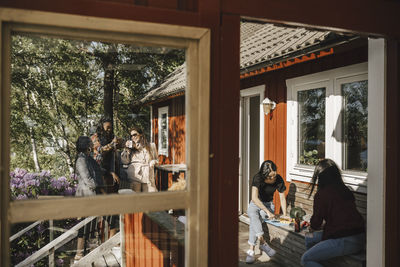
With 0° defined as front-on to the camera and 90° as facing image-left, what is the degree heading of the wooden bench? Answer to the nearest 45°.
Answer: approximately 45°

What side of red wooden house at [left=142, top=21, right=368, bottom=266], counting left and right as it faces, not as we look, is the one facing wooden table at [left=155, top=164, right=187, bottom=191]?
front

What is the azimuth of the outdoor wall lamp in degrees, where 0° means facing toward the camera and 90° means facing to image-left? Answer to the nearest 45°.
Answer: approximately 45°

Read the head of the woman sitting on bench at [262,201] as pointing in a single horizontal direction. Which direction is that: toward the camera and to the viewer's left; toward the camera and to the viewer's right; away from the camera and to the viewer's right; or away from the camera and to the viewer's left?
toward the camera and to the viewer's right

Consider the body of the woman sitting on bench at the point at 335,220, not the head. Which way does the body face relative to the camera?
to the viewer's left

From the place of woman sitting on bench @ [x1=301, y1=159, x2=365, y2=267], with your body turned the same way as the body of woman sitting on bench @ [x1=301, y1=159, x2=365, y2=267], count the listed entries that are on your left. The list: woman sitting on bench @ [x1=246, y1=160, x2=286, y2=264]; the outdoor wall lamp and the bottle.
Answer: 0

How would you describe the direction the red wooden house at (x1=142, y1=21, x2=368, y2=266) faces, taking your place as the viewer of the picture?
facing the viewer and to the left of the viewer
